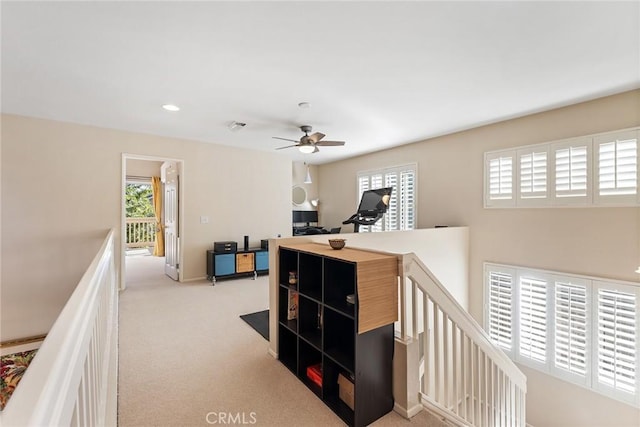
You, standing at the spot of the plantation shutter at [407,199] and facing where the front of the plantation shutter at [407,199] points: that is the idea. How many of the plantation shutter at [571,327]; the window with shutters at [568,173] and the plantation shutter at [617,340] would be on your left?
3

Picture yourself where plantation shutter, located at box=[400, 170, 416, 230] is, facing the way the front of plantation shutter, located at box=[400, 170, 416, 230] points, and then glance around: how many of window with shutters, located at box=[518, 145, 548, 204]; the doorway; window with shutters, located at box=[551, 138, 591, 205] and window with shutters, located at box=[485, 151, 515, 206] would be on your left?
3

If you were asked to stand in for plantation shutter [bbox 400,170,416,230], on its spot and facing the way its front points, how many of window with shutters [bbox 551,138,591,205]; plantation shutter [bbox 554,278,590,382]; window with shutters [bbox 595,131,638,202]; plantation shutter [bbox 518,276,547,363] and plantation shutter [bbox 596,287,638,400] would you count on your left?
5

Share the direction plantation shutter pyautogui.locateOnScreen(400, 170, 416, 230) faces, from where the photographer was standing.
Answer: facing the viewer and to the left of the viewer

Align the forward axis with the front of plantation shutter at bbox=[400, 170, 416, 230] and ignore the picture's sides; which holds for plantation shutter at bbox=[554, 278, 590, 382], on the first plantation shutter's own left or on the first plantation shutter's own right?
on the first plantation shutter's own left

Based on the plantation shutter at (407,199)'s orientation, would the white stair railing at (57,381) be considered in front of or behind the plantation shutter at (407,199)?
in front

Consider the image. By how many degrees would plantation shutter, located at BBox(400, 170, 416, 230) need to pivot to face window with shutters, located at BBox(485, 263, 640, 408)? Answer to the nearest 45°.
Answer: approximately 90° to its left

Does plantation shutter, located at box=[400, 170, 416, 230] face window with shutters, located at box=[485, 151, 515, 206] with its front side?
no

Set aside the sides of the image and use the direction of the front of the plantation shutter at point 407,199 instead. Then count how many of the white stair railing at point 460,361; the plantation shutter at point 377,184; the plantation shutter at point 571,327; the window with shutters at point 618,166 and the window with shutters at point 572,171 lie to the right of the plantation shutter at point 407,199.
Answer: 1

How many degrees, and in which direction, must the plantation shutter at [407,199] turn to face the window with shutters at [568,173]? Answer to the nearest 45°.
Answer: approximately 90° to its left

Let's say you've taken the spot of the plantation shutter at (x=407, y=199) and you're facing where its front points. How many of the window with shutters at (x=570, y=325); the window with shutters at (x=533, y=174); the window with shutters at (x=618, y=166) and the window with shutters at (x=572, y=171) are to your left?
4

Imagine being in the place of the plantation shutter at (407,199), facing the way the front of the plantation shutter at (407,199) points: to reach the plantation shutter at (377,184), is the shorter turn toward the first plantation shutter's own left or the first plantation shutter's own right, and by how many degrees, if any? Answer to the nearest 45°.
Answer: approximately 90° to the first plantation shutter's own right
